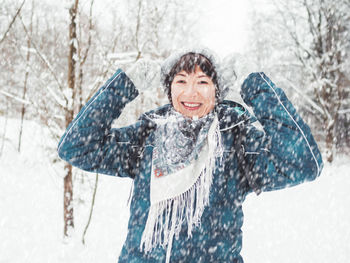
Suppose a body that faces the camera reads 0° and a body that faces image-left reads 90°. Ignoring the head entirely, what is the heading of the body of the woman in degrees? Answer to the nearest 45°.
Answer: approximately 0°

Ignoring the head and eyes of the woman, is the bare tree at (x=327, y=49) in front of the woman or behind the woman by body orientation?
behind
